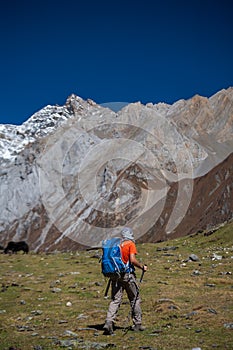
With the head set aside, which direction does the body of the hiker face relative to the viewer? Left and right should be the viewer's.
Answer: facing away from the viewer and to the right of the viewer
